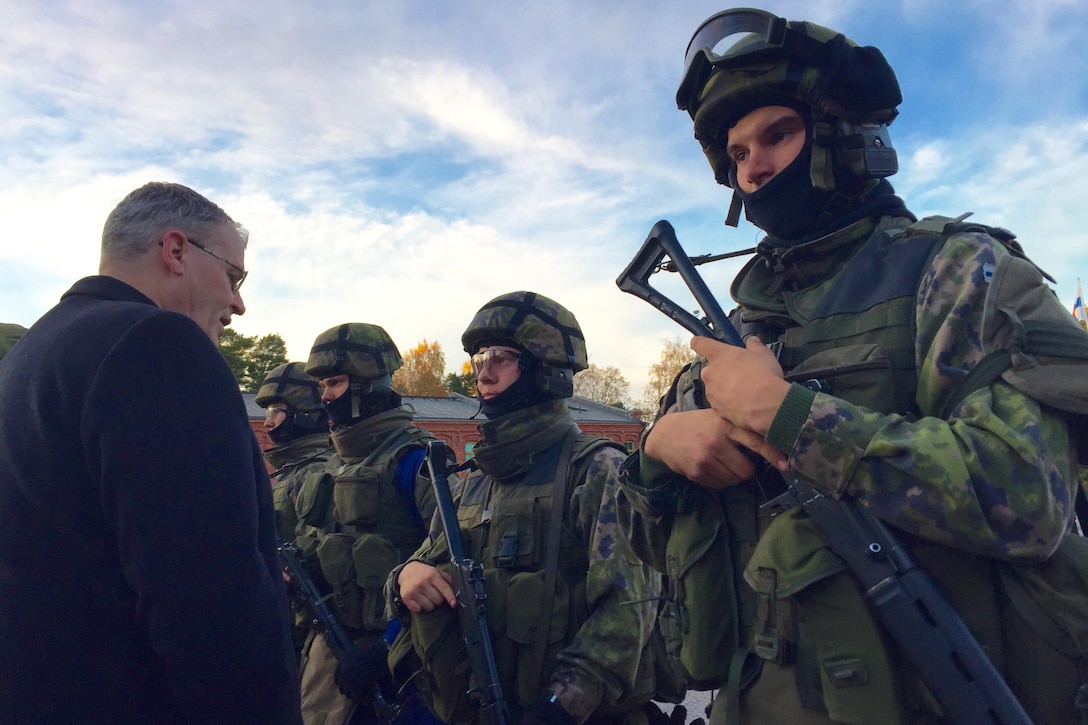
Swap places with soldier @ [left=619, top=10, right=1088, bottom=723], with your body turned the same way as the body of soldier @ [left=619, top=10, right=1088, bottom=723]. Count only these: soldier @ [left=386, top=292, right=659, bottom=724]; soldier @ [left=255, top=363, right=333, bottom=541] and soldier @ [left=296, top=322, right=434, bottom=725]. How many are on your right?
3

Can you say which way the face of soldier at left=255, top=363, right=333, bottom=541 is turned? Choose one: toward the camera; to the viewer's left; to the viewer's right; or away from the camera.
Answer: to the viewer's left

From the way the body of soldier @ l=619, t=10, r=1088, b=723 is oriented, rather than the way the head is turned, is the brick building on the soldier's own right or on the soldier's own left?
on the soldier's own right

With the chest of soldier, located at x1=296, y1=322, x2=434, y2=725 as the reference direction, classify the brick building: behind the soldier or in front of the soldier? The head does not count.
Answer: behind

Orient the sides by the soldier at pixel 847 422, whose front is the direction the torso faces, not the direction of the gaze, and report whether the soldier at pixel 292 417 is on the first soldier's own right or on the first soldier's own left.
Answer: on the first soldier's own right

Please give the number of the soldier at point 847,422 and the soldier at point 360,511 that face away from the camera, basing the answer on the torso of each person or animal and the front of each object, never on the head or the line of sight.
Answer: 0

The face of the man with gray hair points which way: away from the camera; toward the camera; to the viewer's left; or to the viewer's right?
to the viewer's right

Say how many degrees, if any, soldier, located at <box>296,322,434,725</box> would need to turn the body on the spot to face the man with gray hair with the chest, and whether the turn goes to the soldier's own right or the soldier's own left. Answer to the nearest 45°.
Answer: approximately 45° to the soldier's own left

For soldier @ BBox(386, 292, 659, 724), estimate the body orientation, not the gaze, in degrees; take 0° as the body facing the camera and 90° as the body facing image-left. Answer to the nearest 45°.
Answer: approximately 45°

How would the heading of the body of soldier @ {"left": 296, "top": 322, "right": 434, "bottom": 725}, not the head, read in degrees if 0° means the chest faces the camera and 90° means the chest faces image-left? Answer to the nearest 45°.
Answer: approximately 45°

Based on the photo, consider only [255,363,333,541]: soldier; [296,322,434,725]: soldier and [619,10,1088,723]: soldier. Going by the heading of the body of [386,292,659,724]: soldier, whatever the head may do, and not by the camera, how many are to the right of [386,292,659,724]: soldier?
2

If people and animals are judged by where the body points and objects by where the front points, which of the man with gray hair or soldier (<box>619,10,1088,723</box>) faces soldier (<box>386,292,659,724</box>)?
the man with gray hair

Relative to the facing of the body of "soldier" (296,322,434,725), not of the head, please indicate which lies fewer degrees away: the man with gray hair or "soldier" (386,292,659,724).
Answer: the man with gray hair

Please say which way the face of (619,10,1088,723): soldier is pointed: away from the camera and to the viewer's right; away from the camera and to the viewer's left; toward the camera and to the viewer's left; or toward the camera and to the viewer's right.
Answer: toward the camera and to the viewer's left

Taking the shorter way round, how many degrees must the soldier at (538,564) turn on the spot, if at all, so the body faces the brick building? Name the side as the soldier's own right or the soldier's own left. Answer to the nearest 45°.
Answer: approximately 135° to the soldier's own right

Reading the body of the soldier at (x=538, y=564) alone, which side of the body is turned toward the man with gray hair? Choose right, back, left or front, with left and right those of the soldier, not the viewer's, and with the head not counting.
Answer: front

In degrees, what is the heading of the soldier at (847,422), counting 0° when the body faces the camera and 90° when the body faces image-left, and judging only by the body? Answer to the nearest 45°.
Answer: approximately 45°

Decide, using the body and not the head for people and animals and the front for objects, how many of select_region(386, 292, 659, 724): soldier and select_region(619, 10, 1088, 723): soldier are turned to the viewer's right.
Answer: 0

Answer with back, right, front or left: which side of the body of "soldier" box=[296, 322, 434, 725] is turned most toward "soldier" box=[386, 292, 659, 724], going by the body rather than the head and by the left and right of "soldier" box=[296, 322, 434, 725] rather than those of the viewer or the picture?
left

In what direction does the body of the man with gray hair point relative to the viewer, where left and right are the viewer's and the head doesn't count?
facing away from the viewer and to the right of the viewer
